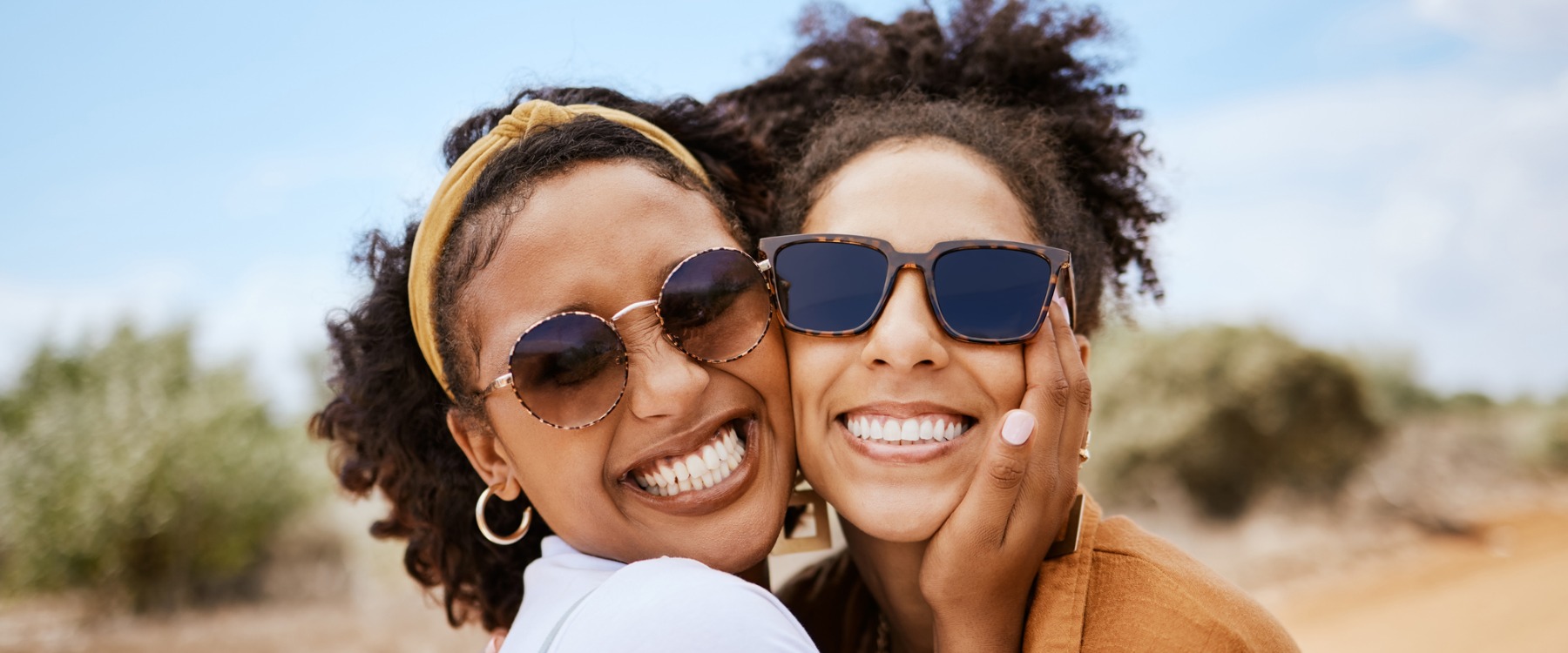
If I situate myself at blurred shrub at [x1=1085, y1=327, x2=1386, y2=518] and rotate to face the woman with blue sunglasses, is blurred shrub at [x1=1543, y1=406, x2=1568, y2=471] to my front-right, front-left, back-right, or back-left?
back-left

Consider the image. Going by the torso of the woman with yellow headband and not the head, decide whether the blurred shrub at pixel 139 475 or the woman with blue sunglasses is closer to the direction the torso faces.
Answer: the woman with blue sunglasses

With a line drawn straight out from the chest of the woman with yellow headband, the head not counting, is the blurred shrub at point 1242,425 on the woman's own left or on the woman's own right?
on the woman's own left

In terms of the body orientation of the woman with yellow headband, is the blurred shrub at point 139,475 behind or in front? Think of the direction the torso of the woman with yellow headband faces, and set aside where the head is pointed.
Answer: behind

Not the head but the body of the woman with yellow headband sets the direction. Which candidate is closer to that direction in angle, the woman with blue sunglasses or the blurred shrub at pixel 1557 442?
the woman with blue sunglasses

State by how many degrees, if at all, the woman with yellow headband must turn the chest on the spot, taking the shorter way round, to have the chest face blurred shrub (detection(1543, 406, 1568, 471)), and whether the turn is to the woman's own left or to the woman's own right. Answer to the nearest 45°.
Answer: approximately 90° to the woman's own left

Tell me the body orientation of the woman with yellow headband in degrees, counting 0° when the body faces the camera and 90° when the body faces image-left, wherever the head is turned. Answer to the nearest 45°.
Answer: approximately 315°
